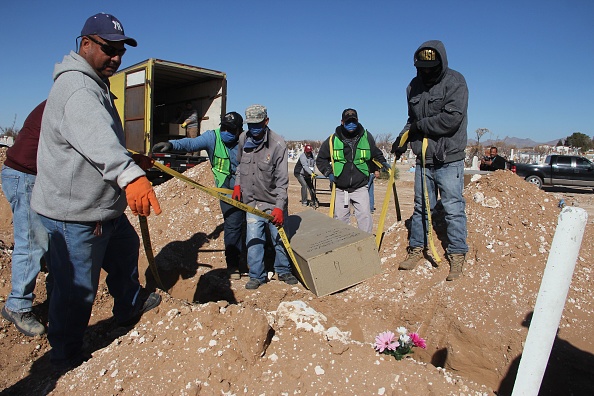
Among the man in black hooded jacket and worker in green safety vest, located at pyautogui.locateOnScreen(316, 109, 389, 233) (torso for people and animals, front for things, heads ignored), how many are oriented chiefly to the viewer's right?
0

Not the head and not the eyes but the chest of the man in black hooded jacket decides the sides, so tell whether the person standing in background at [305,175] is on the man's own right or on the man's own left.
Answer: on the man's own right

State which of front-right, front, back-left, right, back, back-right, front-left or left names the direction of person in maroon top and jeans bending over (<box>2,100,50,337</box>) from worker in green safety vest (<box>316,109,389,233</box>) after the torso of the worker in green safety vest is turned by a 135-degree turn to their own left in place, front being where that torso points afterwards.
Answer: back

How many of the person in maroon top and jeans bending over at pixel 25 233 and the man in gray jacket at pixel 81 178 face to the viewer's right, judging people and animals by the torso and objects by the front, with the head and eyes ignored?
2

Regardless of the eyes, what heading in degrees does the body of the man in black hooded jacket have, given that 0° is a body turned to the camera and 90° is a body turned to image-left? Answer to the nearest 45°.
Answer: approximately 45°

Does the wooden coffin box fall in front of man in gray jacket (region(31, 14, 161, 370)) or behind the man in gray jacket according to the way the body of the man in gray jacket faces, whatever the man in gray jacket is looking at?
in front

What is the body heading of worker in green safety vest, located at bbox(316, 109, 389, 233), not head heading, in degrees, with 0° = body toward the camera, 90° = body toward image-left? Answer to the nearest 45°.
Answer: approximately 0°

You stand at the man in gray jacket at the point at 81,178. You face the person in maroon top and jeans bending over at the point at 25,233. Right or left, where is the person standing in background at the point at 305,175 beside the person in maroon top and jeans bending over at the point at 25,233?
right

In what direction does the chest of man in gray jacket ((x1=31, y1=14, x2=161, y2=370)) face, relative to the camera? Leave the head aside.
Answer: to the viewer's right

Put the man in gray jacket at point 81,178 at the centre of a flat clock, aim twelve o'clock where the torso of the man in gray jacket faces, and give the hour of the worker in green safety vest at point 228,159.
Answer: The worker in green safety vest is roughly at 10 o'clock from the man in gray jacket.

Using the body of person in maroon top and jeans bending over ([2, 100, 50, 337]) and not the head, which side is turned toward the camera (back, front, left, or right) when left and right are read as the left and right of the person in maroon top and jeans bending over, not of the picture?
right
